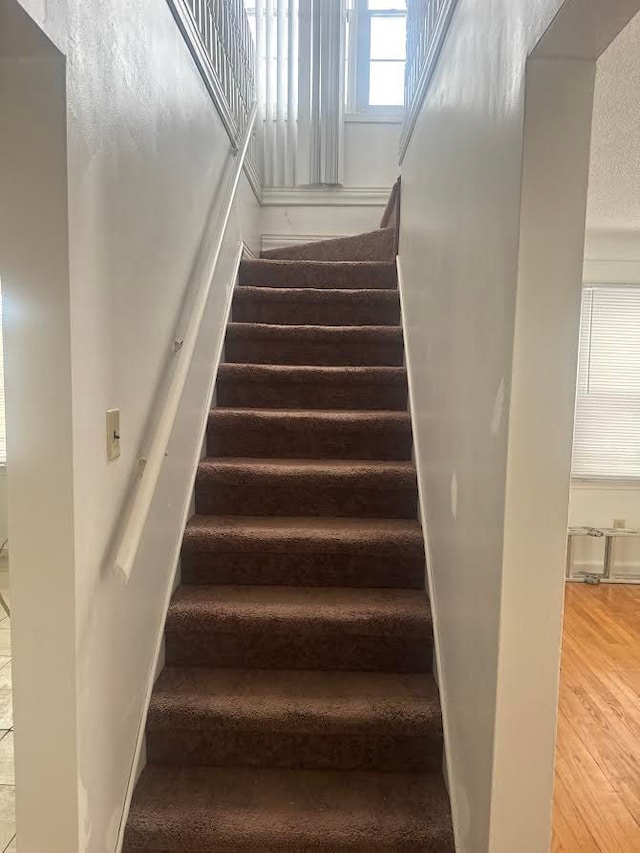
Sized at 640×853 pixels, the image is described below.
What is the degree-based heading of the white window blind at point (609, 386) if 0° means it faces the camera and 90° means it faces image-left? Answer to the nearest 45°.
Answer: approximately 0°

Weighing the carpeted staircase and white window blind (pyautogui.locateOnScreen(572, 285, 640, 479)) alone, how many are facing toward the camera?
2

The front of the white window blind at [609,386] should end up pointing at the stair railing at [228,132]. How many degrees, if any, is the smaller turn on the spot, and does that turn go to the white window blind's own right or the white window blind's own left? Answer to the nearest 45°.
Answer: approximately 45° to the white window blind's own right

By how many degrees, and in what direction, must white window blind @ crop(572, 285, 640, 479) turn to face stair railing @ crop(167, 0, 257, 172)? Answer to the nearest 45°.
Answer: approximately 45° to its right

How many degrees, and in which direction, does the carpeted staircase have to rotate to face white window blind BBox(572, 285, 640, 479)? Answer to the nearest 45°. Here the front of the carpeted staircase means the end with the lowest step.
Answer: approximately 135° to its left

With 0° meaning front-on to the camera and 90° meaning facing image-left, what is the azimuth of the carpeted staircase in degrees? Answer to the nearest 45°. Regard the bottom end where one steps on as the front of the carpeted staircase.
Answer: approximately 0°
